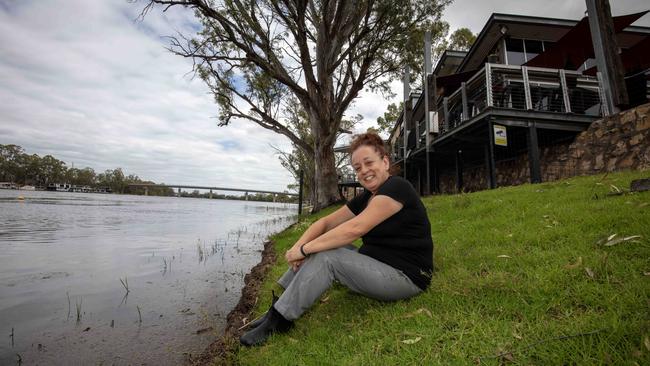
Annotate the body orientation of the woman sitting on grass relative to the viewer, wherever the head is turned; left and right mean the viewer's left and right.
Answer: facing to the left of the viewer

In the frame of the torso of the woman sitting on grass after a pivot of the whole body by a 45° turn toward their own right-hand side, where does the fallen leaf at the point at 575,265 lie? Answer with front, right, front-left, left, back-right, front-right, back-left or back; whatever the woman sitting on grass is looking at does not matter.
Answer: back-right
